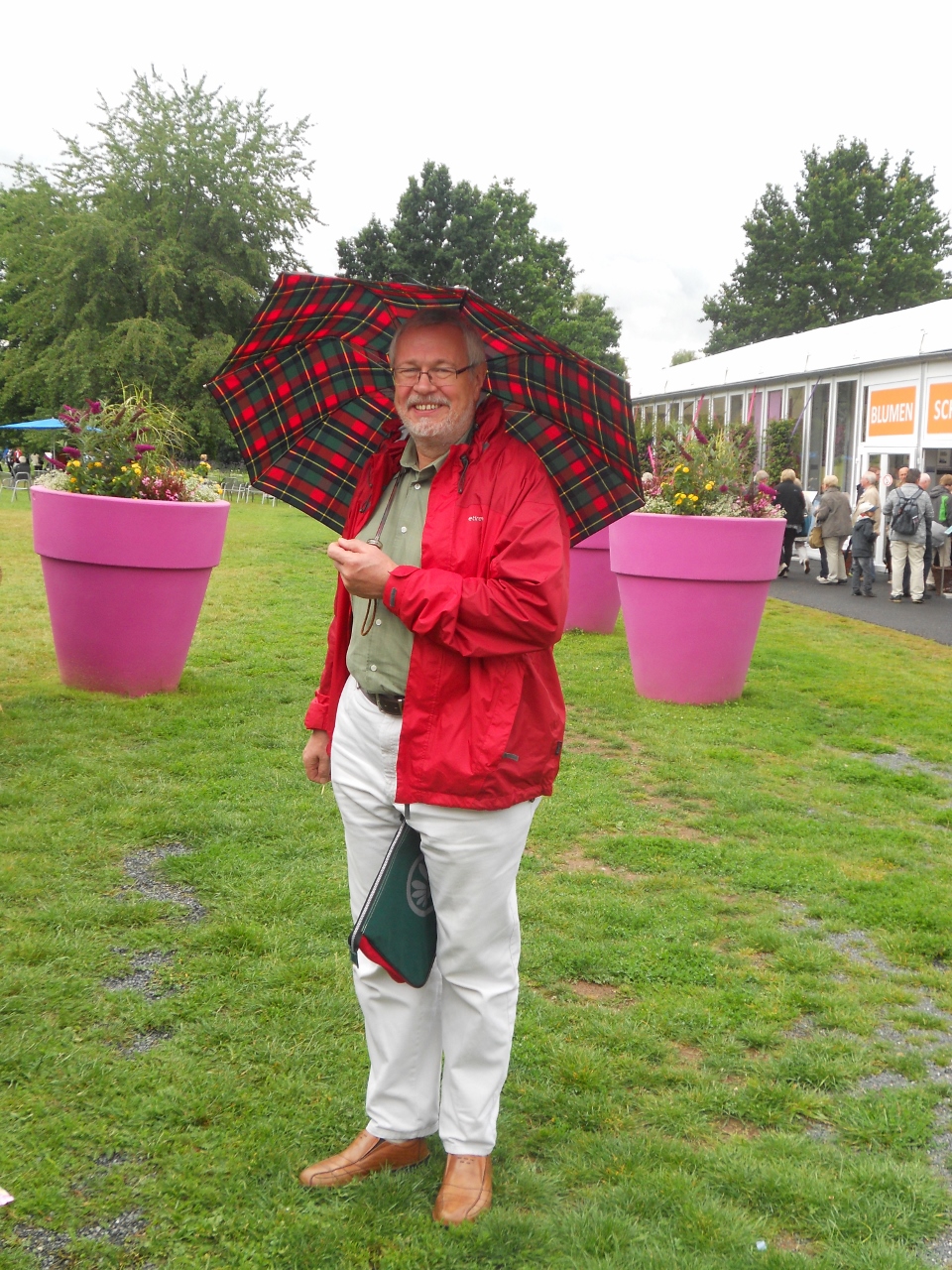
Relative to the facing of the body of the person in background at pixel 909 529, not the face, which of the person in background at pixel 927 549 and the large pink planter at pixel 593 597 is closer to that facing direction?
the person in background

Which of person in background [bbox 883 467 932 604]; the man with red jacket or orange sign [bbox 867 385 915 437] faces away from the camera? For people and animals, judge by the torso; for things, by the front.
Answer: the person in background

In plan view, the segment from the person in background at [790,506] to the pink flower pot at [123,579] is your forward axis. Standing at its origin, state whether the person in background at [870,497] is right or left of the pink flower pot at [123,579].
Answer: left

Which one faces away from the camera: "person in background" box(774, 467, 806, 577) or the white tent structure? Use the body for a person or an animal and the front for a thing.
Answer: the person in background

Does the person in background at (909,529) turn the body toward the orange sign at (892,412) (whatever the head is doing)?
yes

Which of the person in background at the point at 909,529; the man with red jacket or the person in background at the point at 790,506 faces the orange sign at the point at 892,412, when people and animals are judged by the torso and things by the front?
the person in background at the point at 909,529

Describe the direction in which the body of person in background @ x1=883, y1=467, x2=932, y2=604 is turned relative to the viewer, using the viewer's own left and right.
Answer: facing away from the viewer

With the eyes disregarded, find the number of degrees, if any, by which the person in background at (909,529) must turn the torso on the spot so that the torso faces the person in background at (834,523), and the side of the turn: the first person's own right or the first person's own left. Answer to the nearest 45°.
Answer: approximately 45° to the first person's own left

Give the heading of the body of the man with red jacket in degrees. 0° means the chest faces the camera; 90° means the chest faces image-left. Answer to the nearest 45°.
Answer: approximately 45°

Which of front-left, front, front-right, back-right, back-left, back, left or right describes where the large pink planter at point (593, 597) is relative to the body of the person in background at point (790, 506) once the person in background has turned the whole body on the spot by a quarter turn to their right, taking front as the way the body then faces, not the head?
right

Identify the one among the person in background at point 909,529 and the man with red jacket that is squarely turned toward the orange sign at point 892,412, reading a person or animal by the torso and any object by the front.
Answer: the person in background

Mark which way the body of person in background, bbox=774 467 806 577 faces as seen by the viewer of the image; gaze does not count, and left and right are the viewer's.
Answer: facing away from the viewer
